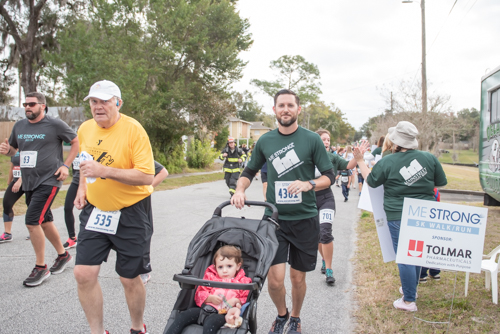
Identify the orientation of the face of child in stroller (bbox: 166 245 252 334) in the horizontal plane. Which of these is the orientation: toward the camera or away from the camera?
toward the camera

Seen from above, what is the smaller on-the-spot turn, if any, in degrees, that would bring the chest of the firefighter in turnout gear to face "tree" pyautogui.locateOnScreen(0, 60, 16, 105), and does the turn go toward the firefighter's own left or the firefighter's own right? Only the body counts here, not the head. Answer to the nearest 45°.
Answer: approximately 135° to the firefighter's own right

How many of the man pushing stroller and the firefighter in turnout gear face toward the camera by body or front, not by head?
2

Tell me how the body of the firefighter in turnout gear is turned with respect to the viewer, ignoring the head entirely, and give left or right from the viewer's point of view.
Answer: facing the viewer

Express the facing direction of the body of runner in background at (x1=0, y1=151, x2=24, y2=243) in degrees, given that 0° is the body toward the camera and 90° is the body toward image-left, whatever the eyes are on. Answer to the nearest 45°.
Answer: approximately 45°

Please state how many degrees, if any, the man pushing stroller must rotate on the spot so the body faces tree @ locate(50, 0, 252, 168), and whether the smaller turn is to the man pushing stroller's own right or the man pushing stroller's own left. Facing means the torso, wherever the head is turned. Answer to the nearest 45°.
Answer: approximately 180°

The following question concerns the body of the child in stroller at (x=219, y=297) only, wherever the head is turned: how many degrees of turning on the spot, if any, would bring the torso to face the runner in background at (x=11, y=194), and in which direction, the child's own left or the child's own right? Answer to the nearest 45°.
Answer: approximately 90° to the child's own right

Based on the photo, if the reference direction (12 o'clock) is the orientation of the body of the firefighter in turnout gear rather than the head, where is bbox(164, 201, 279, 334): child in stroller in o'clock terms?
The child in stroller is roughly at 12 o'clock from the firefighter in turnout gear.

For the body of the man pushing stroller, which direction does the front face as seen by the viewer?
toward the camera

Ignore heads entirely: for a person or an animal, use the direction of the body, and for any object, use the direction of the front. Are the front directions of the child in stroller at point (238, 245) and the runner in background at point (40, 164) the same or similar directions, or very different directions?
same or similar directions

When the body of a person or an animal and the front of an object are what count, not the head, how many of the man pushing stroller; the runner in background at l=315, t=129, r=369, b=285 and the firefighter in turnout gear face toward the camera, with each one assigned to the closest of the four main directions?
3

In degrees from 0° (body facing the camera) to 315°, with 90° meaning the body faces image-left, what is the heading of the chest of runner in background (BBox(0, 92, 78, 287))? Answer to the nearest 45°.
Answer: approximately 45°

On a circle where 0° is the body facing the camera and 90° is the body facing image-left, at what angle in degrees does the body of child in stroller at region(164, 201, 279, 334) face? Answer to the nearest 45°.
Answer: approximately 45°

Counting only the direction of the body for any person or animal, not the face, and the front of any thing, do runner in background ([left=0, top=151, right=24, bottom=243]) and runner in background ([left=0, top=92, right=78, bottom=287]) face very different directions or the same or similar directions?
same or similar directions

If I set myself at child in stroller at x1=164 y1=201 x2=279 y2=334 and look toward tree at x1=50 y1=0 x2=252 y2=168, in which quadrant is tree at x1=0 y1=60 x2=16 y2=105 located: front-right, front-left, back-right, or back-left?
front-left

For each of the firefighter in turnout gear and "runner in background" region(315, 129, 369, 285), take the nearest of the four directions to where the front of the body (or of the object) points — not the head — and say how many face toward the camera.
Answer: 2
